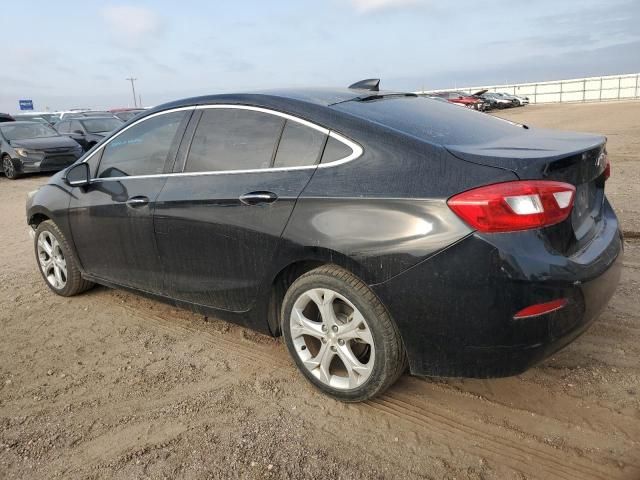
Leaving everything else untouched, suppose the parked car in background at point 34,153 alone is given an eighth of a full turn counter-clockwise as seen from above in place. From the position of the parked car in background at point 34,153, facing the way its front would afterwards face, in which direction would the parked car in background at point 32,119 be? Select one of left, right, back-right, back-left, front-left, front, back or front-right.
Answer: left

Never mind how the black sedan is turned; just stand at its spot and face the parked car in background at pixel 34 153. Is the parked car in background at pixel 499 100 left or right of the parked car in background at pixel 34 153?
right

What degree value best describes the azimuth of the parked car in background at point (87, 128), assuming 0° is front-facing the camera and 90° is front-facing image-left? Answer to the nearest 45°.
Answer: approximately 315°

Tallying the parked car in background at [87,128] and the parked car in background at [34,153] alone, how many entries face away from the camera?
0

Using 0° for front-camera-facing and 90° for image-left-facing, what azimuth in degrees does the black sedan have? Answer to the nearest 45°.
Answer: approximately 135°

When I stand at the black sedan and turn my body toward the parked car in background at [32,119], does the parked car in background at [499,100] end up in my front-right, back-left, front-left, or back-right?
front-right

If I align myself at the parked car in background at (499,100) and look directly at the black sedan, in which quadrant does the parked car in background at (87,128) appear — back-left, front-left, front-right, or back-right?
front-right

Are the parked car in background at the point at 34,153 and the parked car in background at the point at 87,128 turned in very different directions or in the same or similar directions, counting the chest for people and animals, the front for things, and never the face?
same or similar directions

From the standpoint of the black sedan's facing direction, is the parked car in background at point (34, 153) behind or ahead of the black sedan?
ahead

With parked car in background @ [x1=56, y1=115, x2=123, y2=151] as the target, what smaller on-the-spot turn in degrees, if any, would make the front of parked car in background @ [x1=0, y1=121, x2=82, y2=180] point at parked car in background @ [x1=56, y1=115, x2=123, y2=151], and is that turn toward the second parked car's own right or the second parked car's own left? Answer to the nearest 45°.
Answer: approximately 90° to the second parked car's own left

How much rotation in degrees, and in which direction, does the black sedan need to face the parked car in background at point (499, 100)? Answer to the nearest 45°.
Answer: approximately 45° to its right
